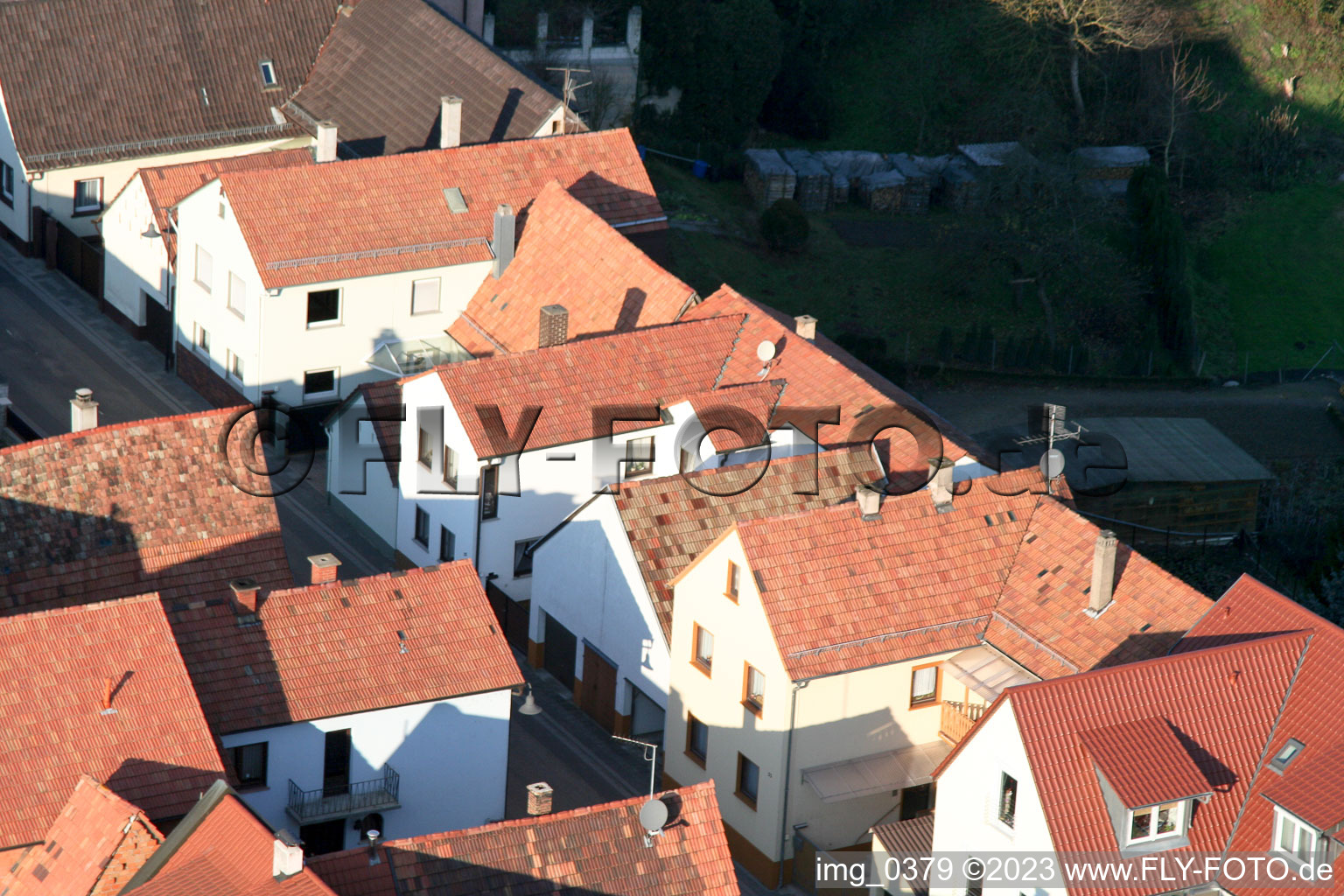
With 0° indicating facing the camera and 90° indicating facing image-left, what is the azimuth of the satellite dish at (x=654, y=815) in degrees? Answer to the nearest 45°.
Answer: approximately 0°
